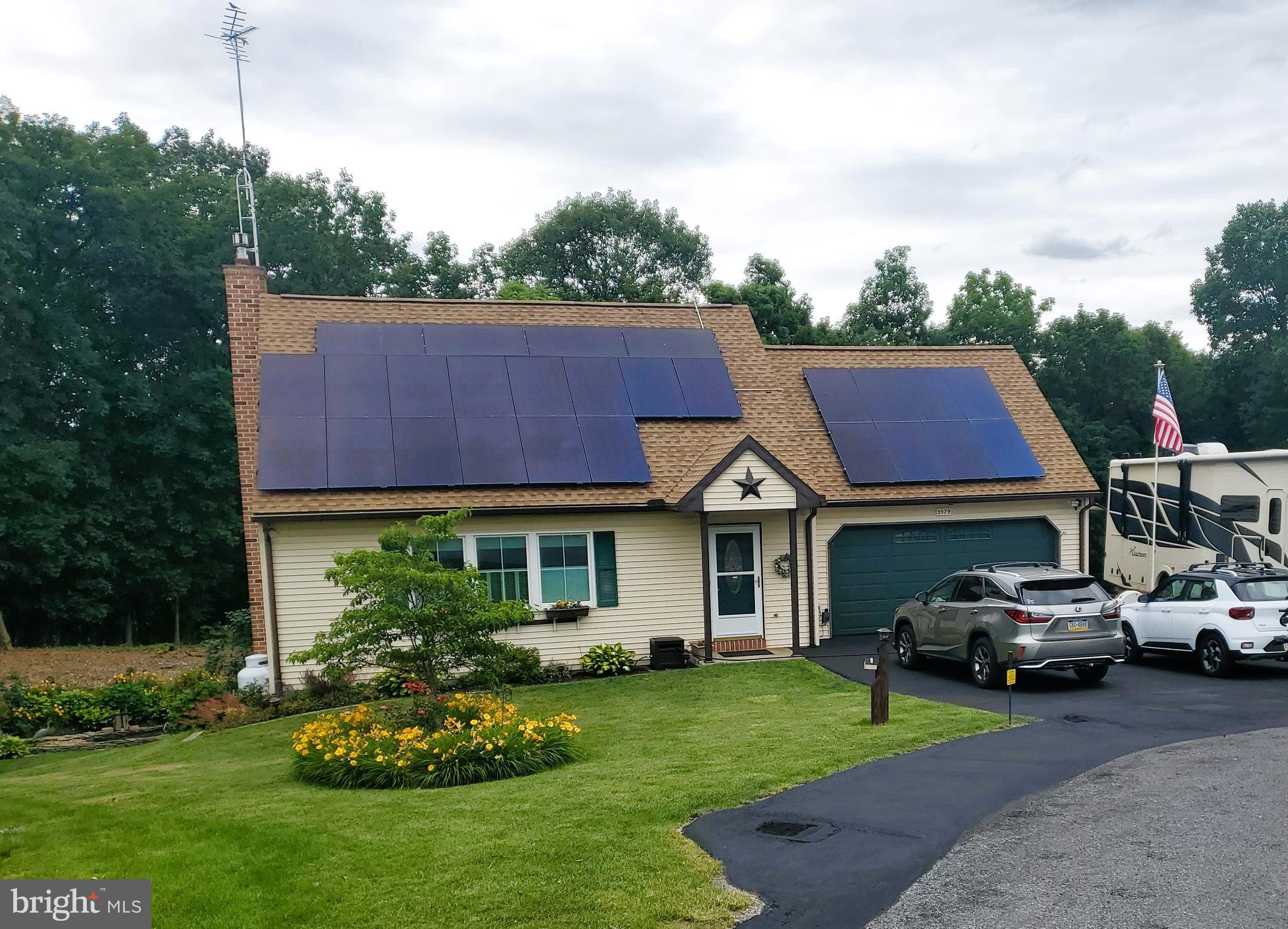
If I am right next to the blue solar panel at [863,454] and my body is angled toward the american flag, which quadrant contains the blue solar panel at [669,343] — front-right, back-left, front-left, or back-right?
back-left

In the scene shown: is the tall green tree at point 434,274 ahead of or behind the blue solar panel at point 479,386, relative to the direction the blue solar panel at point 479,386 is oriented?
behind

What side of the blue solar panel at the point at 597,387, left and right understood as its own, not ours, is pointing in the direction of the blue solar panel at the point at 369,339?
right

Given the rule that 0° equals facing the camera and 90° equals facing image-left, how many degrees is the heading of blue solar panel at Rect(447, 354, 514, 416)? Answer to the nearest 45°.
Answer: approximately 0°

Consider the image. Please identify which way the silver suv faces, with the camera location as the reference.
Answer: facing away from the viewer and to the left of the viewer

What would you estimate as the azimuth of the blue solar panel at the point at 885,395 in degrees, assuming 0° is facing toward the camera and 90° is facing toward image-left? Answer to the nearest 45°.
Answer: approximately 0°
